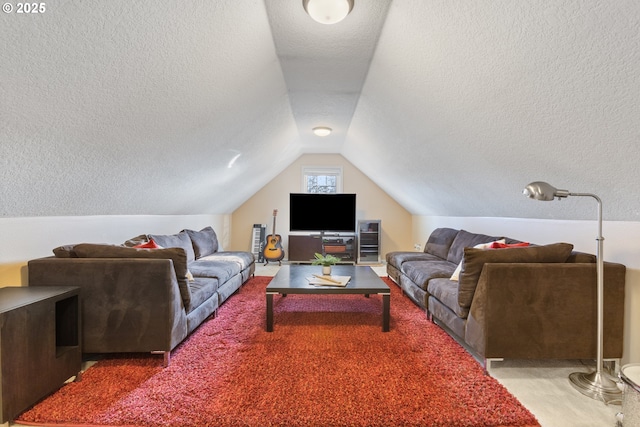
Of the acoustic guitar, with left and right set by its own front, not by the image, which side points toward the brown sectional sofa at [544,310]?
front

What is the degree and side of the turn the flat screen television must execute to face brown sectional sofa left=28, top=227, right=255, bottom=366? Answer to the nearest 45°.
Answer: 0° — it already faces it

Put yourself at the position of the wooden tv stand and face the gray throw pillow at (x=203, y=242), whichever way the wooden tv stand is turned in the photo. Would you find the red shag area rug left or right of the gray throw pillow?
left

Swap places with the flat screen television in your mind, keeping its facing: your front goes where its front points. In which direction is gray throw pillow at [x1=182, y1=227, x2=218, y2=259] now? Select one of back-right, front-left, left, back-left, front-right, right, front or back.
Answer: front-right

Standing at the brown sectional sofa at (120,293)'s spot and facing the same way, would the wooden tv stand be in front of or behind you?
in front

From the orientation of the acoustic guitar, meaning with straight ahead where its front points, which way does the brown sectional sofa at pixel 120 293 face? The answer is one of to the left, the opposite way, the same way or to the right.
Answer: to the left

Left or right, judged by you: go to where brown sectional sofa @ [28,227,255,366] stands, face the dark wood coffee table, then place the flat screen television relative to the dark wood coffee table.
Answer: left

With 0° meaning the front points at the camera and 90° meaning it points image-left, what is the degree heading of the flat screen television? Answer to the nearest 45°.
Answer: approximately 0°

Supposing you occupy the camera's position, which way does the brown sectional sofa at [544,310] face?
facing to the left of the viewer

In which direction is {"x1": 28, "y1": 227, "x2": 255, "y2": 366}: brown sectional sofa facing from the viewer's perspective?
to the viewer's right
